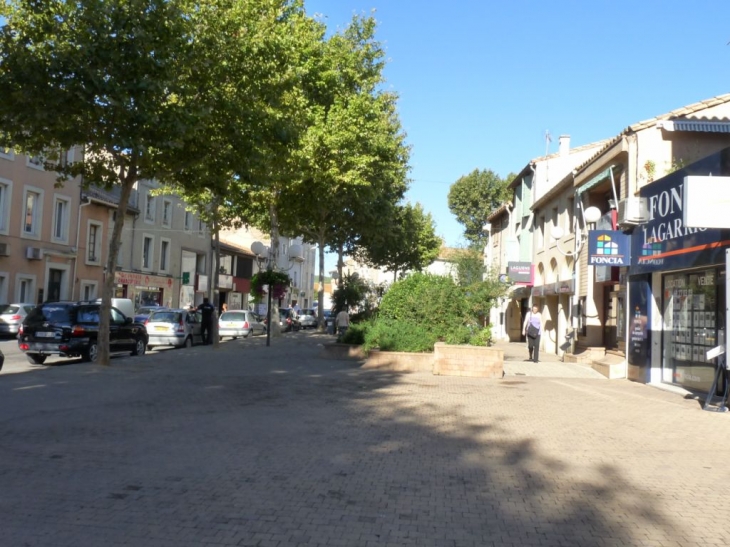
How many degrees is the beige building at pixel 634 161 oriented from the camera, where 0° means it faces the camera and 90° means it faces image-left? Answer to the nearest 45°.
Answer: approximately 45°

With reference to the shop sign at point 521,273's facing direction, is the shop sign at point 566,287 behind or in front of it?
in front

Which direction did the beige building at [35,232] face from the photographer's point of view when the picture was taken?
facing the viewer and to the right of the viewer

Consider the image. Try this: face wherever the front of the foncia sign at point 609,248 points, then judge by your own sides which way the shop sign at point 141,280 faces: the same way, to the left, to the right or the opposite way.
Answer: to the left

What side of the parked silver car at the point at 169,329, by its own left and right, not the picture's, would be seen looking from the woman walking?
right

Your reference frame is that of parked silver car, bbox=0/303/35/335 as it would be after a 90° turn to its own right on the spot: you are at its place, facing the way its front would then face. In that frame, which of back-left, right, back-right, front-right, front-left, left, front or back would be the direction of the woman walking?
front

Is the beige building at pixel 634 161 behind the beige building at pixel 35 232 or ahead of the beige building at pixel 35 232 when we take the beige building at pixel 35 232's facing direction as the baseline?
ahead

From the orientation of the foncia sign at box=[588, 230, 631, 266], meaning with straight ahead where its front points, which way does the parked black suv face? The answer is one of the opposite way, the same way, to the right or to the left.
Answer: the opposite way

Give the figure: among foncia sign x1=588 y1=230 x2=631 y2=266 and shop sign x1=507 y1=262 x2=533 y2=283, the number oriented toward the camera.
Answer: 2

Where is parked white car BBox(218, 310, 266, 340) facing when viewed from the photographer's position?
facing away from the viewer and to the right of the viewer

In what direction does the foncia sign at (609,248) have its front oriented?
toward the camera

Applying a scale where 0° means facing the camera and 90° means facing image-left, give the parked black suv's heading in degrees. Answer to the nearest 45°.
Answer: approximately 225°

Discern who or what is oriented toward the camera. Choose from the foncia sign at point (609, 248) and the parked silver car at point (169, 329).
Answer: the foncia sign

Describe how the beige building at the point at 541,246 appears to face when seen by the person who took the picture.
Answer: facing the viewer and to the left of the viewer

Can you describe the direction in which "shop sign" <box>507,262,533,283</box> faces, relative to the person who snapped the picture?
facing the viewer

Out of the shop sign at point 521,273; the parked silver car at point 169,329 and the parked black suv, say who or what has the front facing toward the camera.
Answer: the shop sign

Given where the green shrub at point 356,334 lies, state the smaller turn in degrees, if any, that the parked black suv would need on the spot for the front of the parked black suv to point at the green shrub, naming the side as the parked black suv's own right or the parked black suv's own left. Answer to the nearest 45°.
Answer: approximately 45° to the parked black suv's own right
